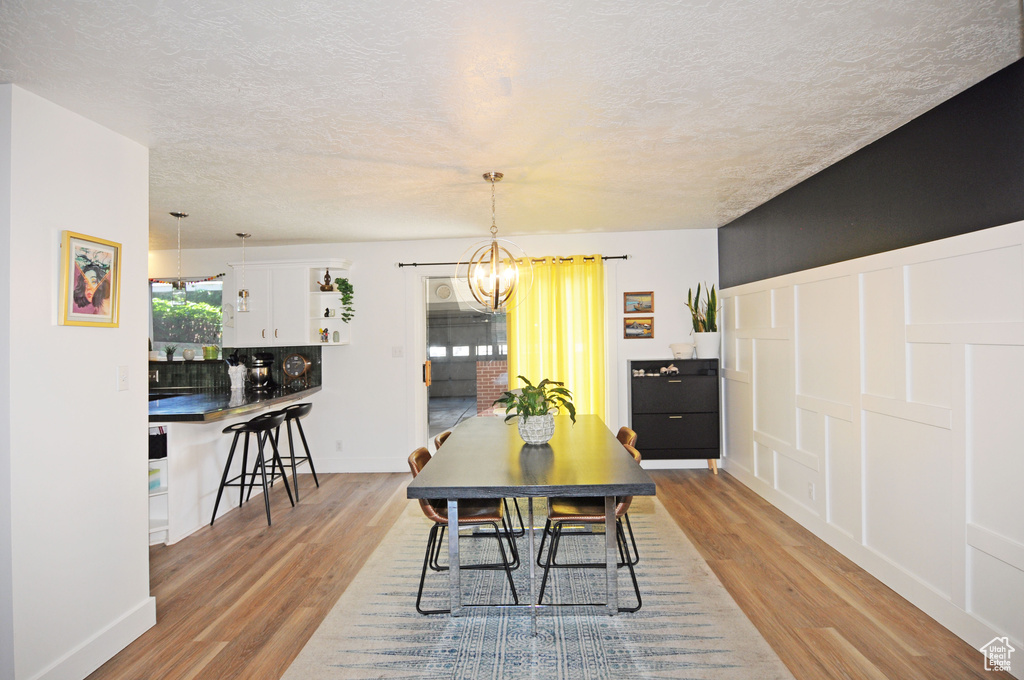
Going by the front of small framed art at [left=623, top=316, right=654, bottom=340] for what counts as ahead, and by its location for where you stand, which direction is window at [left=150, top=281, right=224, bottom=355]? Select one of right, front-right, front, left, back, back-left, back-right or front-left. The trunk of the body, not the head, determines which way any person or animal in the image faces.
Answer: right

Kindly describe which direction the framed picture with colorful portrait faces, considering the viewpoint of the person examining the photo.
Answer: facing the viewer and to the right of the viewer

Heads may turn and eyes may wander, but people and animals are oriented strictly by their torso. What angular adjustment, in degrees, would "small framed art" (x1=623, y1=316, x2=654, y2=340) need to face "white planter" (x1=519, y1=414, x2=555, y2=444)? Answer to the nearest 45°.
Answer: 0° — it already faces it

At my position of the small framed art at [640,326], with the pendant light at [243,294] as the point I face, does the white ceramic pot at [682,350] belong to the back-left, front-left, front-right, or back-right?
back-left

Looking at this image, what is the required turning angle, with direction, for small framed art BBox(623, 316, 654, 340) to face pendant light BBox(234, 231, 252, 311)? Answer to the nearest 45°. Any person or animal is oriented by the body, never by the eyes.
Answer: approximately 90° to its right

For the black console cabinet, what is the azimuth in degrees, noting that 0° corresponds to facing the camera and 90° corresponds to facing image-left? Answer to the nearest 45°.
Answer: approximately 0°

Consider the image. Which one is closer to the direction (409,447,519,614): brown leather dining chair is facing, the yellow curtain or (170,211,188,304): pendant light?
the yellow curtain
